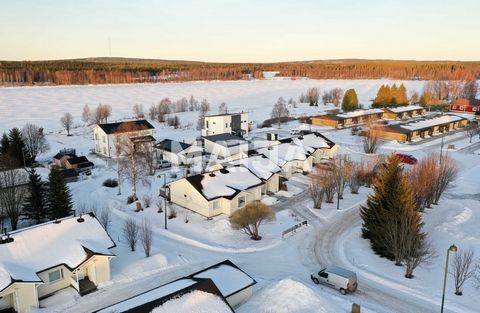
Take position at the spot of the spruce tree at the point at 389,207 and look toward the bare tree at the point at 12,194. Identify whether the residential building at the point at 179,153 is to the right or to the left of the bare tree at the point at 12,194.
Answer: right

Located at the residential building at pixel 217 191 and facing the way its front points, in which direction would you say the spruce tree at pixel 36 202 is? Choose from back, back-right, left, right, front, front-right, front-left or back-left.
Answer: back-right

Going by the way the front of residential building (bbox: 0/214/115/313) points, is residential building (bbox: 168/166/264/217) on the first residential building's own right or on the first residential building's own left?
on the first residential building's own left

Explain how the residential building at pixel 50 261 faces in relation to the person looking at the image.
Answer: facing the viewer and to the right of the viewer

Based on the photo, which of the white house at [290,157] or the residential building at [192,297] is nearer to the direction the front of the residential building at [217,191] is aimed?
the residential building

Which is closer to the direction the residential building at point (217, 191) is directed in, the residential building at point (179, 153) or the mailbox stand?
the mailbox stand

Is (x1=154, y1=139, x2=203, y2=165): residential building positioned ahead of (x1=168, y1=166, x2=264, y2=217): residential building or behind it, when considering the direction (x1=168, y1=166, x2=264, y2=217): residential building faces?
behind

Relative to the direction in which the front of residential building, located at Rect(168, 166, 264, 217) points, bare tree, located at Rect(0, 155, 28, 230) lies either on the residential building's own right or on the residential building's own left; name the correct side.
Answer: on the residential building's own right

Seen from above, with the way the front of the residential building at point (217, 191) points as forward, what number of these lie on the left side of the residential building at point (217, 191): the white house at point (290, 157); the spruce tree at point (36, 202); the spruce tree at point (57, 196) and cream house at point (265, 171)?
2

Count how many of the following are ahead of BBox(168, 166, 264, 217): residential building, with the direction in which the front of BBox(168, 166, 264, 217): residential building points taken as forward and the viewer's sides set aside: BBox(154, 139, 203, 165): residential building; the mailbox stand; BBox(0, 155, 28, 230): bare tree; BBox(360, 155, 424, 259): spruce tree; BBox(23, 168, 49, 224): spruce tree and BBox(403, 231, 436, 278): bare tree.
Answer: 3

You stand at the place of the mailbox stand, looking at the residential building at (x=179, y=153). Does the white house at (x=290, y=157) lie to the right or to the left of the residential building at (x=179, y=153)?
right

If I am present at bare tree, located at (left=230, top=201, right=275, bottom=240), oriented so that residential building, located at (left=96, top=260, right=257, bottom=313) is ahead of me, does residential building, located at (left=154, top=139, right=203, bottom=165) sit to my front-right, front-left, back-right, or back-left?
back-right
